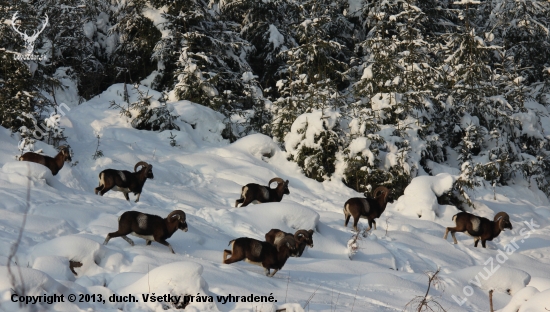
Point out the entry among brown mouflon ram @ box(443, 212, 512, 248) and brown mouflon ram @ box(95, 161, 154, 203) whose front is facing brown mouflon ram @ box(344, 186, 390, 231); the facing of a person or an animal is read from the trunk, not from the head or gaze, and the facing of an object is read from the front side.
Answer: brown mouflon ram @ box(95, 161, 154, 203)

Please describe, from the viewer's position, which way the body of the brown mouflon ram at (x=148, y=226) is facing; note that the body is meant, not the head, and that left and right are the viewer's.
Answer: facing to the right of the viewer

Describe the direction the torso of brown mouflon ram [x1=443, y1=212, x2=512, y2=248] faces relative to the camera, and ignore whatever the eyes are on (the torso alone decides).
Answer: to the viewer's right

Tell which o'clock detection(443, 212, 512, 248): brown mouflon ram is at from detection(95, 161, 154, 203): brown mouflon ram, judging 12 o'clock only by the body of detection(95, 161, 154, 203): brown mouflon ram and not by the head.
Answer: detection(443, 212, 512, 248): brown mouflon ram is roughly at 12 o'clock from detection(95, 161, 154, 203): brown mouflon ram.

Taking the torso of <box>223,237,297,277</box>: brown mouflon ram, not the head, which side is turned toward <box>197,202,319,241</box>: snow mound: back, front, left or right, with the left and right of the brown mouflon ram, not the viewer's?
left

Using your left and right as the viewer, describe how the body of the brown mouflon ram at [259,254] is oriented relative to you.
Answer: facing to the right of the viewer

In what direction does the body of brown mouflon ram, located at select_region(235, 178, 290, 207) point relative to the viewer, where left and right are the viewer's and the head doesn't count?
facing to the right of the viewer

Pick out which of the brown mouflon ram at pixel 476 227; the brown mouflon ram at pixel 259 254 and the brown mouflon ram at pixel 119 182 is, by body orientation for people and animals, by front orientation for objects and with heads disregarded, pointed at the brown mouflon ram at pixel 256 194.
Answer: the brown mouflon ram at pixel 119 182

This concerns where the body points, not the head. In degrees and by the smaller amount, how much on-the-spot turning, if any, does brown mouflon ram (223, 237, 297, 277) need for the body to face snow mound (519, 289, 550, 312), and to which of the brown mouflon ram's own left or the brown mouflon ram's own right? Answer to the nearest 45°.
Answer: approximately 45° to the brown mouflon ram's own right
